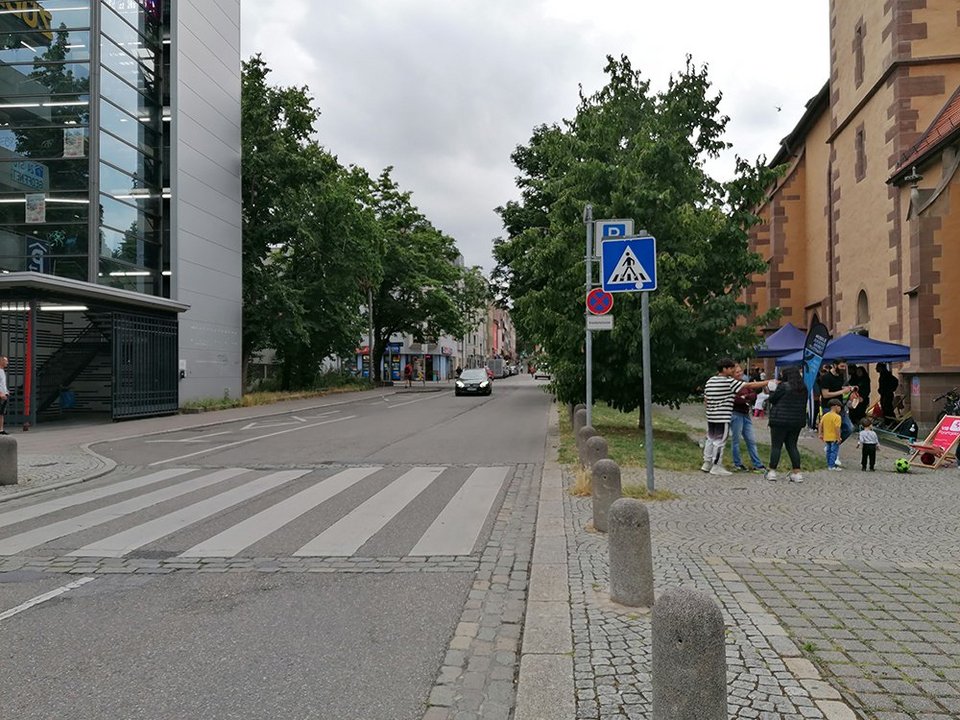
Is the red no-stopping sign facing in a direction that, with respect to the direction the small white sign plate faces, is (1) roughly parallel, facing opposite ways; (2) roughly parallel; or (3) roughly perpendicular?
roughly parallel

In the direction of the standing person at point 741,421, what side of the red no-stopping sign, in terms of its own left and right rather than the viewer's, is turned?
left

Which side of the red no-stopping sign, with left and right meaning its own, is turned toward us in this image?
front

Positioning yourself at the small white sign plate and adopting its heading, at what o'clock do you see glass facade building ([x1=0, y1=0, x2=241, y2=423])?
The glass facade building is roughly at 4 o'clock from the small white sign plate.

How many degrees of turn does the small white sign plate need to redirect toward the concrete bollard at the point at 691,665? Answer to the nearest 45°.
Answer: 0° — it already faces it

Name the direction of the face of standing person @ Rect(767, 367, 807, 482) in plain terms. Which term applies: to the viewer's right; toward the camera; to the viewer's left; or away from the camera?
away from the camera

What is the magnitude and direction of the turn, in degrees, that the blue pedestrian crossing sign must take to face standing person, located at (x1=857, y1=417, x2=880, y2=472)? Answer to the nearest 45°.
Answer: approximately 135° to its left

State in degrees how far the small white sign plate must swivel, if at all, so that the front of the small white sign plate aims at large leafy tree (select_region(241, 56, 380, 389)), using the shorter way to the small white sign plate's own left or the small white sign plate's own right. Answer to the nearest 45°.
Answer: approximately 135° to the small white sign plate's own right

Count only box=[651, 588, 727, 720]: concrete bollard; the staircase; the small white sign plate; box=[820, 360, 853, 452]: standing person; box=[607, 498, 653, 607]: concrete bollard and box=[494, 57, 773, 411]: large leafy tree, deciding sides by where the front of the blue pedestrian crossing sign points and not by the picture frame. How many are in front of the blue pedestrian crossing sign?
2

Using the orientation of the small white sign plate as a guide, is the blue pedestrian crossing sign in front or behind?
in front

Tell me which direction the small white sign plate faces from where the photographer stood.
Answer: facing the viewer

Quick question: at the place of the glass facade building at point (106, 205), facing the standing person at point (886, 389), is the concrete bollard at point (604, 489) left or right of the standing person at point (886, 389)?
right

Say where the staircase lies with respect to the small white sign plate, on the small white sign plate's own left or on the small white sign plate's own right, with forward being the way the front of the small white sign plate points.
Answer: on the small white sign plate's own right
